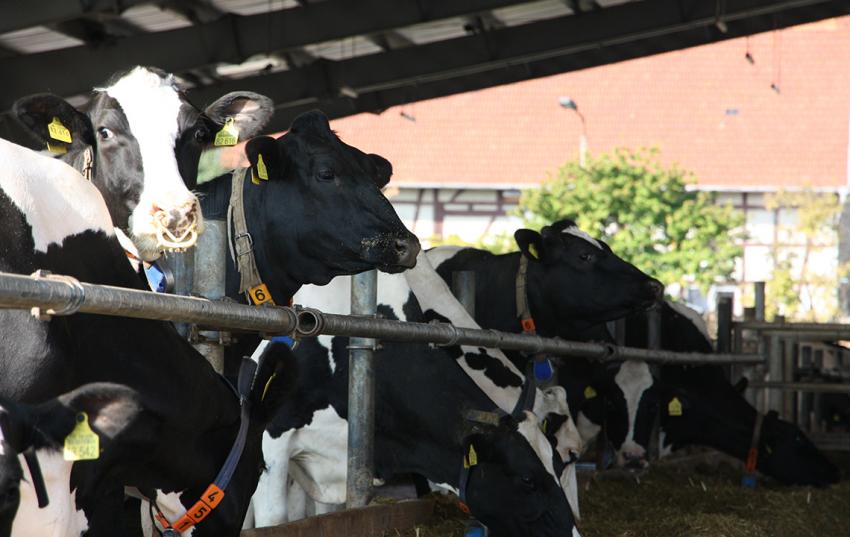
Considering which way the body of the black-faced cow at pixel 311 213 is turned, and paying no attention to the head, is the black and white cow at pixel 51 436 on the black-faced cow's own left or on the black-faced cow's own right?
on the black-faced cow's own right

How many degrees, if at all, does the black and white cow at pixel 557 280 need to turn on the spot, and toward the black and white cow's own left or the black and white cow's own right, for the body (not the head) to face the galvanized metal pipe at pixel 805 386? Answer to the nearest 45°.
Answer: approximately 45° to the black and white cow's own left

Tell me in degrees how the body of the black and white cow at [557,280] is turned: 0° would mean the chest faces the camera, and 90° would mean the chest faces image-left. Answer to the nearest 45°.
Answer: approximately 270°

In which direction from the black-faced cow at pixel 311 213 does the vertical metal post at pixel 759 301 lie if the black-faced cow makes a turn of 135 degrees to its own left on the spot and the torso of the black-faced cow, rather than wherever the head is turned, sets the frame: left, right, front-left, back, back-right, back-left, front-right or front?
front-right

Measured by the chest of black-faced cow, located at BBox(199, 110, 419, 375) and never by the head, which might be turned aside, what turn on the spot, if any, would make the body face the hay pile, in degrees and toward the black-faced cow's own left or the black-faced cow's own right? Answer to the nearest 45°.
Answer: approximately 90° to the black-faced cow's own left

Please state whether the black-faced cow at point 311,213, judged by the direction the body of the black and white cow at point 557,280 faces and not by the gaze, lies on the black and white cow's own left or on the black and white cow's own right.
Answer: on the black and white cow's own right

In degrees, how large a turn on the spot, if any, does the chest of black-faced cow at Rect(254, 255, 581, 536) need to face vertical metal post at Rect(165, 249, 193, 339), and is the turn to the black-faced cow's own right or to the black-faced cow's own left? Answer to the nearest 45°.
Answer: approximately 90° to the black-faced cow's own right

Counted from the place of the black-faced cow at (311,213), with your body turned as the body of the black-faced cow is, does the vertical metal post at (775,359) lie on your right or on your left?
on your left

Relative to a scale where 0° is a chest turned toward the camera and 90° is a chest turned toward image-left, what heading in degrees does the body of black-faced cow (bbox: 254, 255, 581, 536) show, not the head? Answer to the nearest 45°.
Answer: approximately 315°
